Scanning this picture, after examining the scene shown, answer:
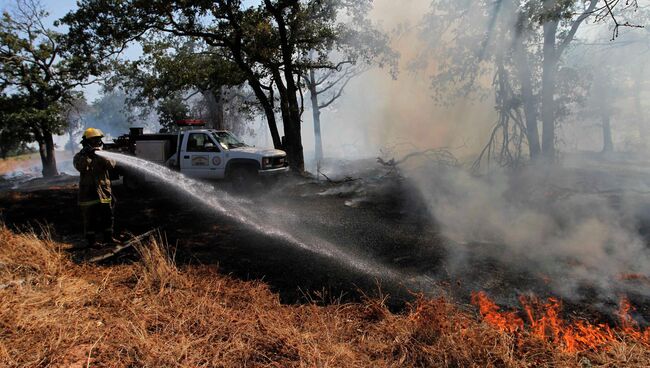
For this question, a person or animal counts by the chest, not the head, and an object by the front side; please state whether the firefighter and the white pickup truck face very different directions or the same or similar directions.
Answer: same or similar directions

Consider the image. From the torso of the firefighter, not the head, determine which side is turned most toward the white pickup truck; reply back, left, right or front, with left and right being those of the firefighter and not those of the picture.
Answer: left

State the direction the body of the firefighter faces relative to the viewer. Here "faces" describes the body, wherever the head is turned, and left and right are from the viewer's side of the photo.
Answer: facing the viewer and to the right of the viewer

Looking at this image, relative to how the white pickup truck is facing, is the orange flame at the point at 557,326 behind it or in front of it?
in front

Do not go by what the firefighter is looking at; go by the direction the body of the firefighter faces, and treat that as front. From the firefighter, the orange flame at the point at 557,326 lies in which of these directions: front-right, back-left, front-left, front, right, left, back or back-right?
front

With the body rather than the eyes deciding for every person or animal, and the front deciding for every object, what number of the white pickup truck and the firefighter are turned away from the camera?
0

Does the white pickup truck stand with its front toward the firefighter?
no

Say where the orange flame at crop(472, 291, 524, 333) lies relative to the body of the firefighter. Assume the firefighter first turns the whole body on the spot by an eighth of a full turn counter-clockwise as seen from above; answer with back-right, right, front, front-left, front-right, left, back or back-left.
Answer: front-right

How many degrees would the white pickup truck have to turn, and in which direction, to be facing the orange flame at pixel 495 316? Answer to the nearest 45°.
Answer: approximately 45° to its right

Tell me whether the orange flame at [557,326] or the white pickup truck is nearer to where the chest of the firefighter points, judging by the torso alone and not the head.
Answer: the orange flame
